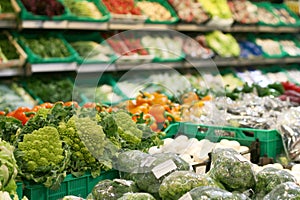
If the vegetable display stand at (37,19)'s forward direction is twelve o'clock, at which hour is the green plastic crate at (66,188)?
The green plastic crate is roughly at 12 o'clock from the vegetable display stand.

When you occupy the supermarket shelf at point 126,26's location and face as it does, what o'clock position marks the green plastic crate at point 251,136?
The green plastic crate is roughly at 11 o'clock from the supermarket shelf.
